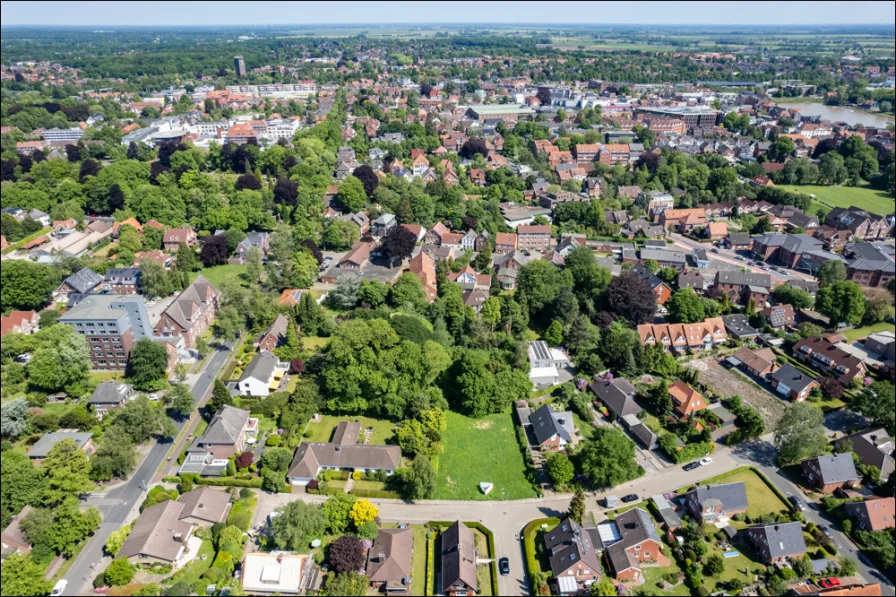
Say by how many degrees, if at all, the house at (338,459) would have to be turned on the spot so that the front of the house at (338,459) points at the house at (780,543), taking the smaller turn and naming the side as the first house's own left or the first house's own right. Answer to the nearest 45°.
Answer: approximately 45° to the first house's own left

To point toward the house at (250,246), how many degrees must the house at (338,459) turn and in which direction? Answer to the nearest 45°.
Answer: approximately 180°

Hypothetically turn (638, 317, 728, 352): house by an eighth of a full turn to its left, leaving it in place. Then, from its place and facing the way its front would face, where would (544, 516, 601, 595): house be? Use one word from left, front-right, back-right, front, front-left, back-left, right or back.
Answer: front-right

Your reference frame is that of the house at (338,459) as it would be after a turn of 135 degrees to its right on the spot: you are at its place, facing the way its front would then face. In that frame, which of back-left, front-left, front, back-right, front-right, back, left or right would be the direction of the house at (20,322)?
front

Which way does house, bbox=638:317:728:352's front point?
toward the camera

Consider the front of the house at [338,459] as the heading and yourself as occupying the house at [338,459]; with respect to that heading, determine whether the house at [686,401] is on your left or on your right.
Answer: on your left

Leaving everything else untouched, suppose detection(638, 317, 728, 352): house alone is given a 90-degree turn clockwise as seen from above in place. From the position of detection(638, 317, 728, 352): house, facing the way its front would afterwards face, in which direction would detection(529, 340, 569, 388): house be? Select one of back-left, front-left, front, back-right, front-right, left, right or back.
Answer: front-left

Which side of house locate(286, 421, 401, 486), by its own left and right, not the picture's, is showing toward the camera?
front

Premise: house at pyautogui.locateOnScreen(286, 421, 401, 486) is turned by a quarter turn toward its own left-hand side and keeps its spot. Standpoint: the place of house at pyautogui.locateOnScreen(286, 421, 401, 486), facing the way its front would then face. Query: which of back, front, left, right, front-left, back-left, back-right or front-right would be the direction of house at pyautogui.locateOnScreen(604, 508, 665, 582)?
front-right

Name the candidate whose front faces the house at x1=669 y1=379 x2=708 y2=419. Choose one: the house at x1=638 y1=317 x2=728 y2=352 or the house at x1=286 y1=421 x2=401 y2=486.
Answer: the house at x1=638 y1=317 x2=728 y2=352

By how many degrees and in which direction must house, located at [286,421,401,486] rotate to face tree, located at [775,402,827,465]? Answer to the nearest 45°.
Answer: approximately 90° to its left

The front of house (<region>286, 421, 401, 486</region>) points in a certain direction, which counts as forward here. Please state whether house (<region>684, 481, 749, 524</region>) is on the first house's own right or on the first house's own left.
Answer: on the first house's own left
